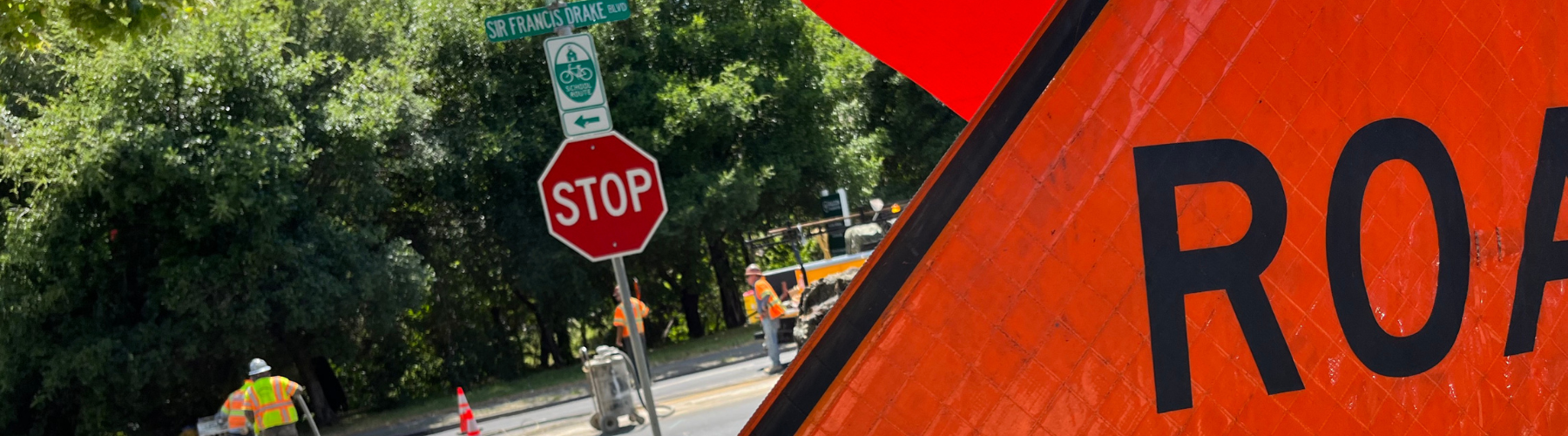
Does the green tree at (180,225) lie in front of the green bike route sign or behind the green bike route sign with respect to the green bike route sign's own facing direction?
behind

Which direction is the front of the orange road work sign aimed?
toward the camera

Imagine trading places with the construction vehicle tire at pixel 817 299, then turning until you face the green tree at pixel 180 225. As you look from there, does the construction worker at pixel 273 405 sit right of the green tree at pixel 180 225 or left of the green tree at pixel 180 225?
left

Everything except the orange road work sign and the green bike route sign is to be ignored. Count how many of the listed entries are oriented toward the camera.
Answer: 2

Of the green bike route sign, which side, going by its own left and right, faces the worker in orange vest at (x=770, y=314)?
back

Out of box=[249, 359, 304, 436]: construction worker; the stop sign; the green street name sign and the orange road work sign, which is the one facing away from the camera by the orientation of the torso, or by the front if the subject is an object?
the construction worker

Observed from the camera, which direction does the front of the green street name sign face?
facing the viewer

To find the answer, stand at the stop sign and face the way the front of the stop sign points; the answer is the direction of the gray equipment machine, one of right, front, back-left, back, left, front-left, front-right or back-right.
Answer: back

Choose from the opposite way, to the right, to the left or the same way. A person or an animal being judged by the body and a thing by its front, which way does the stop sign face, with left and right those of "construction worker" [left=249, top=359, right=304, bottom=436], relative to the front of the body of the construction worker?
the opposite way

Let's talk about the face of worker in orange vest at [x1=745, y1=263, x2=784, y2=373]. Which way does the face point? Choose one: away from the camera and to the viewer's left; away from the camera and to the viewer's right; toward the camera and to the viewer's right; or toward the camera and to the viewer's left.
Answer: toward the camera and to the viewer's left

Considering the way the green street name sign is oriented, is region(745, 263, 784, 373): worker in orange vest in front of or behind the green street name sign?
behind
